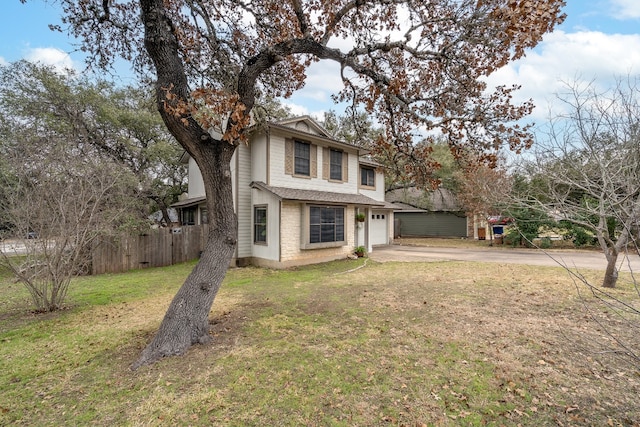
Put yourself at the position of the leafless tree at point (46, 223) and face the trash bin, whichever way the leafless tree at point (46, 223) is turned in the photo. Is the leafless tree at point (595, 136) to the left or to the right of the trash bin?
right

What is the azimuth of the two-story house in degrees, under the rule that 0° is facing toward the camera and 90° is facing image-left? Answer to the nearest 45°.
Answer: approximately 315°

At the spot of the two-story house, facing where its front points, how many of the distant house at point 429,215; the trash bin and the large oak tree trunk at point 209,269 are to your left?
2

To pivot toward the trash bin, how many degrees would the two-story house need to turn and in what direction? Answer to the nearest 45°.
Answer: approximately 90° to its left

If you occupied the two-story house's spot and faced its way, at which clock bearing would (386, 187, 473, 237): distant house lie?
The distant house is roughly at 9 o'clock from the two-story house.

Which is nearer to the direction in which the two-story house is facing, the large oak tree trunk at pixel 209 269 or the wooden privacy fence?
the large oak tree trunk

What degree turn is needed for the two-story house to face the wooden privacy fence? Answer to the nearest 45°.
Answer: approximately 135° to its right

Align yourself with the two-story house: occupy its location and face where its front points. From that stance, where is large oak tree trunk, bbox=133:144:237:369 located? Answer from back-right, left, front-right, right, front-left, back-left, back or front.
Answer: front-right

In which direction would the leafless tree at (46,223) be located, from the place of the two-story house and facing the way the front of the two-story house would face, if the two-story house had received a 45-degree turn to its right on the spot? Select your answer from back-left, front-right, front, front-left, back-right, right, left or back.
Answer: front-right
